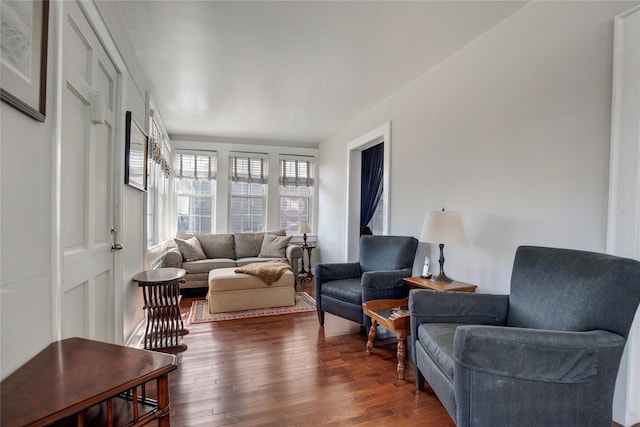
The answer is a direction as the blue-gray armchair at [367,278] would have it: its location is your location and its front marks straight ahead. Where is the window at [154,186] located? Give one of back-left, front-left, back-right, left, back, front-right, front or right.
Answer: front-right

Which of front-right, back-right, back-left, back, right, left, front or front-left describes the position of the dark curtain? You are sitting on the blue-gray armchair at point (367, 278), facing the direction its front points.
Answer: back-right

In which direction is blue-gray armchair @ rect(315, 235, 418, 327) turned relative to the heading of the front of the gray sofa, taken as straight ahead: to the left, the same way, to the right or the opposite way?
to the right

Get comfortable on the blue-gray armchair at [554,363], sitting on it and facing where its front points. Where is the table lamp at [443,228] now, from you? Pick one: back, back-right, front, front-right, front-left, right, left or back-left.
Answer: right

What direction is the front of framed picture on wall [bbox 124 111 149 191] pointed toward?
to the viewer's right

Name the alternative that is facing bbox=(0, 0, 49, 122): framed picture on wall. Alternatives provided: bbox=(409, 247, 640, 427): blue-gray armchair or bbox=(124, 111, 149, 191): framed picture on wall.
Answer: the blue-gray armchair

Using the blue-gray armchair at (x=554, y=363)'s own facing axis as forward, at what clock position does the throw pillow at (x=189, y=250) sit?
The throw pillow is roughly at 2 o'clock from the blue-gray armchair.

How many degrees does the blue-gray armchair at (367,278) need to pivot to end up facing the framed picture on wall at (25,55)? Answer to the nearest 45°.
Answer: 0° — it already faces it

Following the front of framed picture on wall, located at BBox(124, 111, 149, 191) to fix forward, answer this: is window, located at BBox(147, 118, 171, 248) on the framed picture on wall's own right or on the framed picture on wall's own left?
on the framed picture on wall's own left

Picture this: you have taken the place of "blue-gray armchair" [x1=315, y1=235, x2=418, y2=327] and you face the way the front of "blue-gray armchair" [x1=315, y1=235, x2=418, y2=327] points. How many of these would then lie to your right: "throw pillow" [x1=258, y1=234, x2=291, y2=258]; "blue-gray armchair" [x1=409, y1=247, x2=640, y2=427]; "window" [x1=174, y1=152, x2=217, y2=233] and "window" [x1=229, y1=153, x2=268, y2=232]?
3

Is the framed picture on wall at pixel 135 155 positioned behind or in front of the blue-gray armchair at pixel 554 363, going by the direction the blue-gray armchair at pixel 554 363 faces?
in front

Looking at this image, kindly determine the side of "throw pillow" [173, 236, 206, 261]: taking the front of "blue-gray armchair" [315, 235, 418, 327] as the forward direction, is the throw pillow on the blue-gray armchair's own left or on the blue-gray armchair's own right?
on the blue-gray armchair's own right

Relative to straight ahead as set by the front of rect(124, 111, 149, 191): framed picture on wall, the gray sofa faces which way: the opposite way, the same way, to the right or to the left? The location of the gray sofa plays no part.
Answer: to the right

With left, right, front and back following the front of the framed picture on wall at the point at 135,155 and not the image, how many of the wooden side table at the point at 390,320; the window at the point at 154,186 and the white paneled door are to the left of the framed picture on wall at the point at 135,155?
1

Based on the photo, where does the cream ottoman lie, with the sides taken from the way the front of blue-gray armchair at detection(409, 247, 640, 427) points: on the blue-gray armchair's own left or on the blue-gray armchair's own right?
on the blue-gray armchair's own right

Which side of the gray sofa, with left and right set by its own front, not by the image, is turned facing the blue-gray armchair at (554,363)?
front

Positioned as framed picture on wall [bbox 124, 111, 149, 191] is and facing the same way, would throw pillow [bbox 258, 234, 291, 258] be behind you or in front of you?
in front
